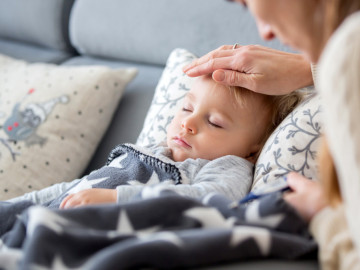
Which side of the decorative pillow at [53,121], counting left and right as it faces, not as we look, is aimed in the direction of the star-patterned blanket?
front

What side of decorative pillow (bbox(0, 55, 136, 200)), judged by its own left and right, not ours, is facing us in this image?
front

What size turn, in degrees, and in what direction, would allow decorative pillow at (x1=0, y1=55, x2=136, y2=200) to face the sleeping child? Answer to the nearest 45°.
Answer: approximately 45° to its left

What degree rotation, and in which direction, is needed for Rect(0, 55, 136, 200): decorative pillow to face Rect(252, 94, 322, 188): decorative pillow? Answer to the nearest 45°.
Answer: approximately 45° to its left
